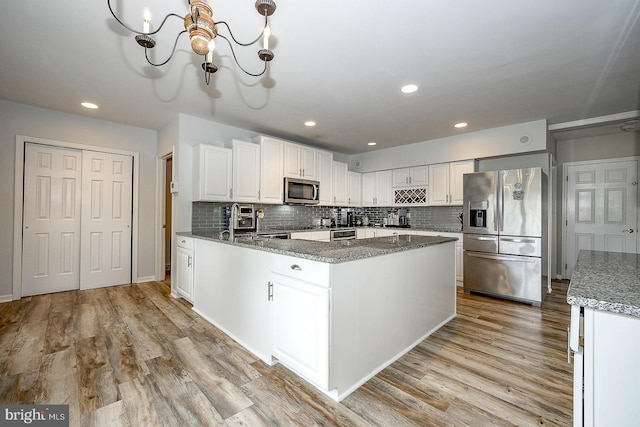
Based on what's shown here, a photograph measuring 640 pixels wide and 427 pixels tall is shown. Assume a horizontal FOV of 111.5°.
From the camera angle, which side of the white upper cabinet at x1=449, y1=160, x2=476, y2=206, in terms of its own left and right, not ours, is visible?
front

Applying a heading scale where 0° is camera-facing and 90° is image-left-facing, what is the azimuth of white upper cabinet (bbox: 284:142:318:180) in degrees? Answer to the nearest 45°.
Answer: approximately 315°

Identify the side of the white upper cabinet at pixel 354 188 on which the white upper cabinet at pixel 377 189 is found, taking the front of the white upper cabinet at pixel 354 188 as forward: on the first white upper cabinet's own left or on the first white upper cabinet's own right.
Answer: on the first white upper cabinet's own left

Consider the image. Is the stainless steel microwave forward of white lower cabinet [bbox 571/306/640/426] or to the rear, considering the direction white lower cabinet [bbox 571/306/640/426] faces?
forward

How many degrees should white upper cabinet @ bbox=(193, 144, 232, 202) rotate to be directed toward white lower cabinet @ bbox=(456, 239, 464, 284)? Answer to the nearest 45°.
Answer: approximately 45° to its left

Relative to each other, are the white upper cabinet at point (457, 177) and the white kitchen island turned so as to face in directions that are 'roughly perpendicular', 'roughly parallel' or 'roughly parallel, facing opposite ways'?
roughly parallel

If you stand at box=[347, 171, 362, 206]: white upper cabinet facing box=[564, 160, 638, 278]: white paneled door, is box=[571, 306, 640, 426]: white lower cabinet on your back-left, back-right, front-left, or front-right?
front-right

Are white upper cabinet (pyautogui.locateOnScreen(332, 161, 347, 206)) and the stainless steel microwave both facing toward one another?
no

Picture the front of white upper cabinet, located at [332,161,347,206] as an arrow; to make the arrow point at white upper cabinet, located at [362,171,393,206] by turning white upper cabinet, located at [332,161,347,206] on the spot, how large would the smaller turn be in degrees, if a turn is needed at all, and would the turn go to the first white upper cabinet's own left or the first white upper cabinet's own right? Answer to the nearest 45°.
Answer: approximately 45° to the first white upper cabinet's own left

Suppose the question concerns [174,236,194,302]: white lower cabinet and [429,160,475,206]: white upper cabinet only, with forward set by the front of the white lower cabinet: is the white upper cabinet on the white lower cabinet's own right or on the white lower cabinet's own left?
on the white lower cabinet's own left

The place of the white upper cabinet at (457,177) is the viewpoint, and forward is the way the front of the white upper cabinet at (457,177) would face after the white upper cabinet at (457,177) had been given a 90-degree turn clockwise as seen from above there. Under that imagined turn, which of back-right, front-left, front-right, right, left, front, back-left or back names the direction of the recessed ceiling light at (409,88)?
left

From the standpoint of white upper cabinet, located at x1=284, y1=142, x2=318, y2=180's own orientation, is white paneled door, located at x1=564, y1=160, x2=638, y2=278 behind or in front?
in front

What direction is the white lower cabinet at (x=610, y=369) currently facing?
to the viewer's left

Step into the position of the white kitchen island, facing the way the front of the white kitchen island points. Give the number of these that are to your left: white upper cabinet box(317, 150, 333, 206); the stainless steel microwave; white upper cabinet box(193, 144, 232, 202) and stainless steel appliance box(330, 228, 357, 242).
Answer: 0

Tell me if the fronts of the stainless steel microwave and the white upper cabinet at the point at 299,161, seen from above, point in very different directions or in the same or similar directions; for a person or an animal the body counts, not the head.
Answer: same or similar directions
